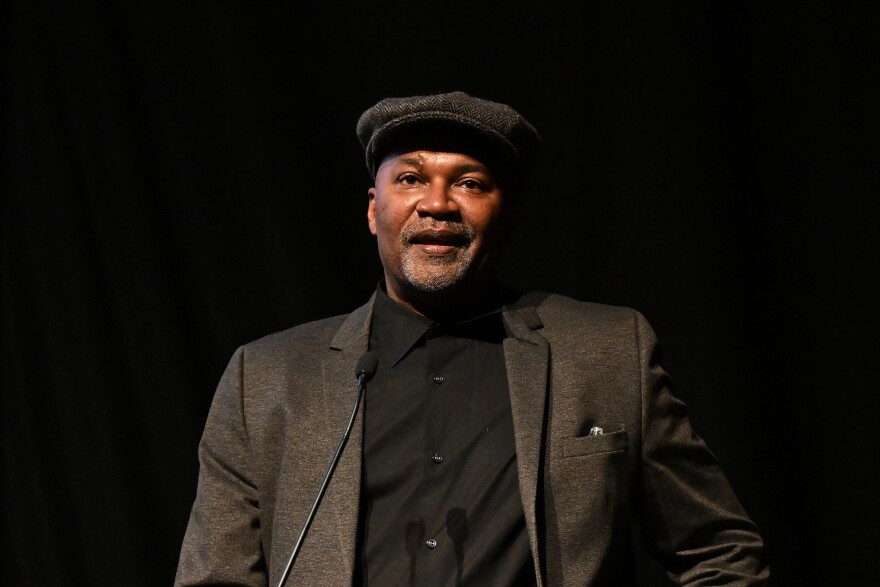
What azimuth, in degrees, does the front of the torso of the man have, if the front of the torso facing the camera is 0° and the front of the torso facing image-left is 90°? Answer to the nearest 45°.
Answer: approximately 0°
